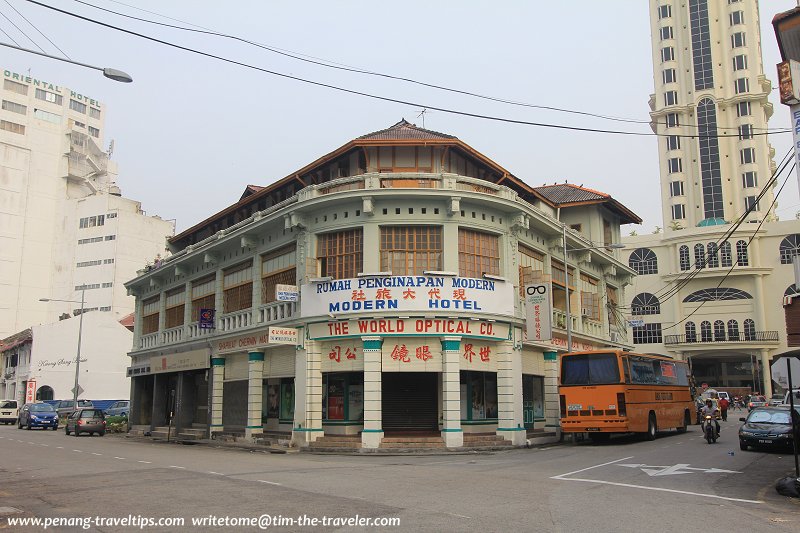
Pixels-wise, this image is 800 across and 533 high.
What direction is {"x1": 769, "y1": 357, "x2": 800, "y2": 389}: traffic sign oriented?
away from the camera

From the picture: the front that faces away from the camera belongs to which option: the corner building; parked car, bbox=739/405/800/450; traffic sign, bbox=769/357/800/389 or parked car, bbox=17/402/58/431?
the traffic sign

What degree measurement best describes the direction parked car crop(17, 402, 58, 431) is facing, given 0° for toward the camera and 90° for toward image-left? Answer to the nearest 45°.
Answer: approximately 315°

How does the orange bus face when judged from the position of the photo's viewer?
facing away from the viewer and to the right of the viewer

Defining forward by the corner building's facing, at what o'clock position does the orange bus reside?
The orange bus is roughly at 9 o'clock from the corner building.

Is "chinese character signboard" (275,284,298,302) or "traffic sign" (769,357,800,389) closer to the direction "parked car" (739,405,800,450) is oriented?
the traffic sign

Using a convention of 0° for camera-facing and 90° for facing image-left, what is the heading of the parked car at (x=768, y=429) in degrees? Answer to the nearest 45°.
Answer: approximately 0°

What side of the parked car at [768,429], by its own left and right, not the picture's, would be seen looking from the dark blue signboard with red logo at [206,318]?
right

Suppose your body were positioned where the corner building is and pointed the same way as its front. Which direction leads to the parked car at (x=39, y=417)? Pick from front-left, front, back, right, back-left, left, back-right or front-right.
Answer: back-right

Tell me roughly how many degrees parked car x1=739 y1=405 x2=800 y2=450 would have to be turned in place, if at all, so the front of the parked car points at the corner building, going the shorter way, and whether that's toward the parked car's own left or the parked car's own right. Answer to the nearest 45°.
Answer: approximately 90° to the parked car's own right

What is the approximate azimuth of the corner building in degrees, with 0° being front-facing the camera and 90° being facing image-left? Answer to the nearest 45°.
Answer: approximately 0°
